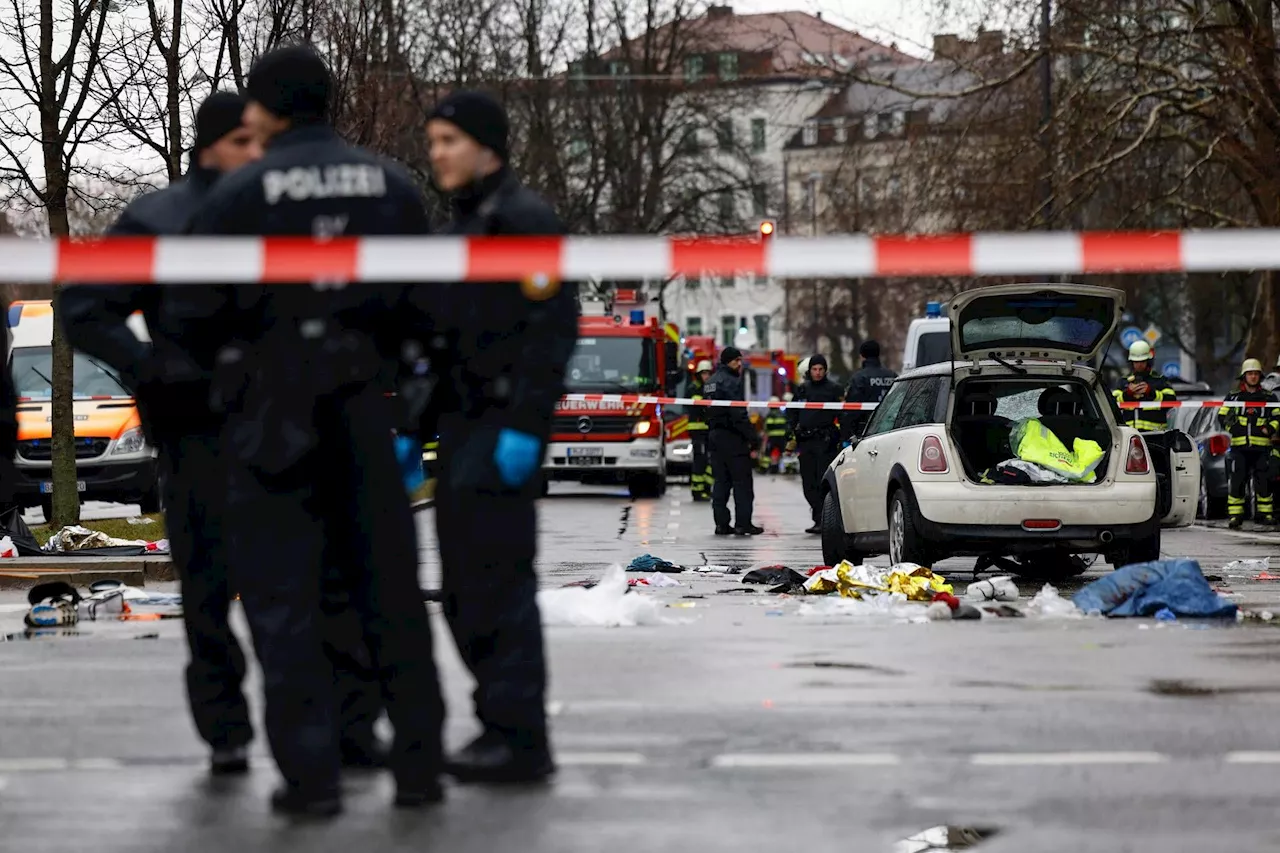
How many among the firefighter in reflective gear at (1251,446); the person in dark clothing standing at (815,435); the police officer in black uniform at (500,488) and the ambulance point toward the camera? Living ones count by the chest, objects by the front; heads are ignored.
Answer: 3

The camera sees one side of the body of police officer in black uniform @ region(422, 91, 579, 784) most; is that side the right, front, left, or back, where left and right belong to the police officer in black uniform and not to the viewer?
left

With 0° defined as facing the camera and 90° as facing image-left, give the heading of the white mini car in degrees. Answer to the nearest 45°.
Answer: approximately 135°

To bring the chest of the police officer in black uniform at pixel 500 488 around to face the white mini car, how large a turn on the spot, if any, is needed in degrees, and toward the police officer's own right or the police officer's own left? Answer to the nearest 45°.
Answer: approximately 135° to the police officer's own right

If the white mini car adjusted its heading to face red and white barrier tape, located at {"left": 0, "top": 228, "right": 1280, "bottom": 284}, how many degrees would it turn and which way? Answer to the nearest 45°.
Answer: approximately 135° to its left

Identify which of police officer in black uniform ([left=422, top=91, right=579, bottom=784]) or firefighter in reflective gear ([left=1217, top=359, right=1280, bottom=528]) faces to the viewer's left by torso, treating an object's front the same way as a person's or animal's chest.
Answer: the police officer in black uniform

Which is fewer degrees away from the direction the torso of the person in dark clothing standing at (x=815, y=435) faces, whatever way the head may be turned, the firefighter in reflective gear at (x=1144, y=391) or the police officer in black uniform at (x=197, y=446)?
the police officer in black uniform

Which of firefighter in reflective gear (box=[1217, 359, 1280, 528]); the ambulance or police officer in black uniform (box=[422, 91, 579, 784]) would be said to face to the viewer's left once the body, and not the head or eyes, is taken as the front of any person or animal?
the police officer in black uniform

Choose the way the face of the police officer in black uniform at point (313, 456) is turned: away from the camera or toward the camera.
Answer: away from the camera
